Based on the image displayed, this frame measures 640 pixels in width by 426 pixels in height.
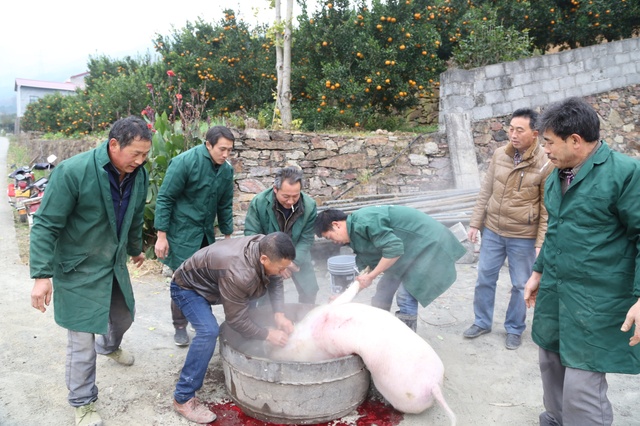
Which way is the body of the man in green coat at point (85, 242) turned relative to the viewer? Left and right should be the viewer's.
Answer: facing the viewer and to the right of the viewer

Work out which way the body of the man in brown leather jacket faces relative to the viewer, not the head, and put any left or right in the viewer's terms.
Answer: facing to the right of the viewer

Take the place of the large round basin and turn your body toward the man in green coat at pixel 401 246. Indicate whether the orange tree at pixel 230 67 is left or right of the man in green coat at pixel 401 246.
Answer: left

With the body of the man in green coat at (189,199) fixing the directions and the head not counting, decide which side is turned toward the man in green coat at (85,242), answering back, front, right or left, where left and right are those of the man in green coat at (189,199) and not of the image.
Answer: right

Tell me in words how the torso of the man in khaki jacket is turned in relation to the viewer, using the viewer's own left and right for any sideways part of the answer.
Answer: facing the viewer and to the left of the viewer

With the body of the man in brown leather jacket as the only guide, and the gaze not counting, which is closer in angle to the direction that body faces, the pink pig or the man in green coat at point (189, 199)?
the pink pig

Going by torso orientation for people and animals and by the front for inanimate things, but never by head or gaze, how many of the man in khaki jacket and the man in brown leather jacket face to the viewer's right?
1

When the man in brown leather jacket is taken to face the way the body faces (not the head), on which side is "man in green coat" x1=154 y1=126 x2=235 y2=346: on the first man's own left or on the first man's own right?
on the first man's own left

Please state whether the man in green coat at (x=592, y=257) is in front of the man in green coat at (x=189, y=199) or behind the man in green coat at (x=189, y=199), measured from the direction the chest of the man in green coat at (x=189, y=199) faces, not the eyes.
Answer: in front

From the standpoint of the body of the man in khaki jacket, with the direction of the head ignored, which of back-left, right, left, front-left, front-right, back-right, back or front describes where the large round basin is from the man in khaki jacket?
front

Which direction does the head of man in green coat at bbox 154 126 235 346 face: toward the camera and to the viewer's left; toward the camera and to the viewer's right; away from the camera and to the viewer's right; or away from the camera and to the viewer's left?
toward the camera and to the viewer's right

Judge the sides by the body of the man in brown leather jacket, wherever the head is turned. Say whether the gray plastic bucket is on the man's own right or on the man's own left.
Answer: on the man's own left

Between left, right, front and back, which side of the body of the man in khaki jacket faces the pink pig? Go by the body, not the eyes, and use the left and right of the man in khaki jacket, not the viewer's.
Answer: front

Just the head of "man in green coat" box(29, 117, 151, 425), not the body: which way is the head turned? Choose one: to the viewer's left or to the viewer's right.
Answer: to the viewer's right
